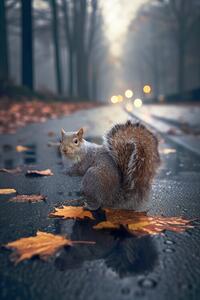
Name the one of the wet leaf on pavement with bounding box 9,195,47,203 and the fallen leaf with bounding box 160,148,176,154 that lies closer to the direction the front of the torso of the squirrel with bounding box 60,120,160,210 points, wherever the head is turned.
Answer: the wet leaf on pavement

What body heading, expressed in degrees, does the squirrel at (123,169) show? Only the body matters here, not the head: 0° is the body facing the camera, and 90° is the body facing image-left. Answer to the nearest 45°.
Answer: approximately 90°

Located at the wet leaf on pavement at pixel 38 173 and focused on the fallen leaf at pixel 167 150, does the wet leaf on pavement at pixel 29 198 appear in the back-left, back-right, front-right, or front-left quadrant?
back-right
